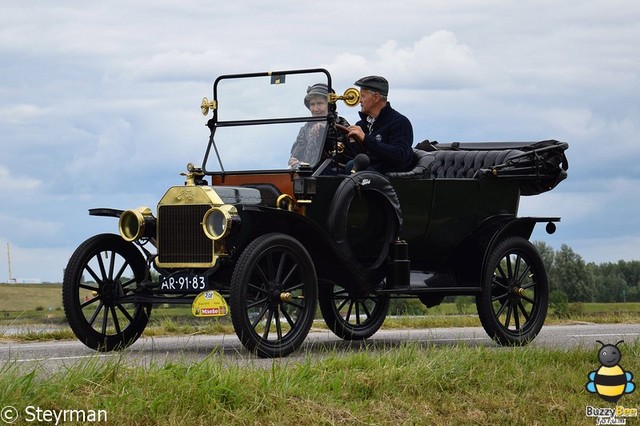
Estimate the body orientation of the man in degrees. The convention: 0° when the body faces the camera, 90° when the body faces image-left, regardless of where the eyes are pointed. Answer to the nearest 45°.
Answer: approximately 45°

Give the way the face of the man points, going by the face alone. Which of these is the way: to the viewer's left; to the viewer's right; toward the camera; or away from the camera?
to the viewer's left

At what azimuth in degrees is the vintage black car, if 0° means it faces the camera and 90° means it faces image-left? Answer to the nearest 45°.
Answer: approximately 45°
